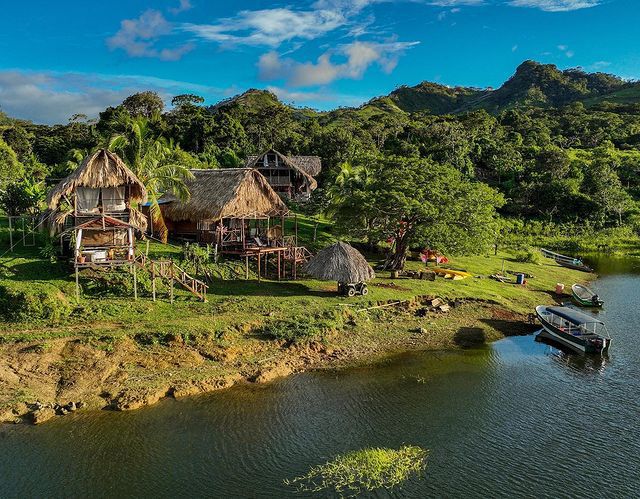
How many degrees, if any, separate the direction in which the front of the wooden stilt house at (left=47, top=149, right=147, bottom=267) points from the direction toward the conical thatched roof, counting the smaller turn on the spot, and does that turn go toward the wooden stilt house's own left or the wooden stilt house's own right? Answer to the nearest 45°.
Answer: approximately 90° to the wooden stilt house's own left

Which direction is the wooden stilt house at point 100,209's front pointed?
toward the camera

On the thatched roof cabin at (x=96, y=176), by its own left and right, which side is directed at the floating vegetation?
front

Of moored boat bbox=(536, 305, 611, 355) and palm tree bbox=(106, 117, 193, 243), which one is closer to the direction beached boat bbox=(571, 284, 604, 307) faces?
the palm tree

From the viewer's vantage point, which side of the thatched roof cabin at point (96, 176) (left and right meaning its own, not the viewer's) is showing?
front

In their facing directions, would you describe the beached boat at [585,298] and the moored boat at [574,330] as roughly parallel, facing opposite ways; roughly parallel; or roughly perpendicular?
roughly parallel

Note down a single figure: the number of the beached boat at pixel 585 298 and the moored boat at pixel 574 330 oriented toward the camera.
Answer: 0

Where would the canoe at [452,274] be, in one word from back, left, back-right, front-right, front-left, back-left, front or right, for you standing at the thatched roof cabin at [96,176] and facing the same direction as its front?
left

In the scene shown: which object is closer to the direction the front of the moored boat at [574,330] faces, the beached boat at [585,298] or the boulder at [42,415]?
the beached boat

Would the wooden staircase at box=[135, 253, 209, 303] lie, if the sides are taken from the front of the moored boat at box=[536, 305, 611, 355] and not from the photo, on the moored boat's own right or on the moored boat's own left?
on the moored boat's own left

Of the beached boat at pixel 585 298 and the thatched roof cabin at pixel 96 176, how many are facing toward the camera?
1

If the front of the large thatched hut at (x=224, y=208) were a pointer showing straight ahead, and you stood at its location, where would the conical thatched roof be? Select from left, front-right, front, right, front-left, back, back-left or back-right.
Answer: front

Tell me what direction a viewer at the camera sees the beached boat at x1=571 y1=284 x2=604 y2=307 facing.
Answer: facing away from the viewer and to the left of the viewer

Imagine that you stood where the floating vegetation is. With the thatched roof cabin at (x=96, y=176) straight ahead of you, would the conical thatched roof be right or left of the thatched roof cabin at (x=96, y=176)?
right

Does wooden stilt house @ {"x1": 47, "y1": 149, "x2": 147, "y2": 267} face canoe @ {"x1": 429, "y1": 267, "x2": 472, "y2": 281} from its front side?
no

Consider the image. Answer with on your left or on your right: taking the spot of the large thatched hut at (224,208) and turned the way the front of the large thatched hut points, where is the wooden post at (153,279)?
on your right

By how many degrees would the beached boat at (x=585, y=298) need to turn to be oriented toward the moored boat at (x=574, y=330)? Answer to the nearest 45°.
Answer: approximately 135° to its left
